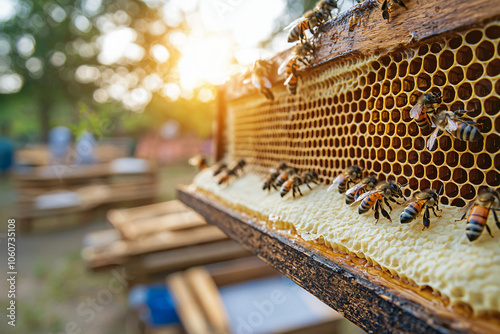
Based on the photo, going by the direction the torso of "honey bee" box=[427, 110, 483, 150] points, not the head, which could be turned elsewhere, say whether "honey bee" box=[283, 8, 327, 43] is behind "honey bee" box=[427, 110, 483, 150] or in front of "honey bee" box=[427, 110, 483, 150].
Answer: in front

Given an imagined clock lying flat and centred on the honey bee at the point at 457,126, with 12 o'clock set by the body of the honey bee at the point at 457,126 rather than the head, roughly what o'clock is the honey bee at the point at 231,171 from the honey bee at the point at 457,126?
the honey bee at the point at 231,171 is roughly at 1 o'clock from the honey bee at the point at 457,126.

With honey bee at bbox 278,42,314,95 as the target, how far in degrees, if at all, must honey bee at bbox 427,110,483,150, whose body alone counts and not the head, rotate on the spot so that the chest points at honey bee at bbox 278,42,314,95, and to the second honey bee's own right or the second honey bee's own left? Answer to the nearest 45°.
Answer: approximately 45° to the second honey bee's own right

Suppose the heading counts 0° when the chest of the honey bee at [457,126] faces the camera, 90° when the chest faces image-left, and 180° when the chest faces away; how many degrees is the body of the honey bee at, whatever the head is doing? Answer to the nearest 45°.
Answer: approximately 90°

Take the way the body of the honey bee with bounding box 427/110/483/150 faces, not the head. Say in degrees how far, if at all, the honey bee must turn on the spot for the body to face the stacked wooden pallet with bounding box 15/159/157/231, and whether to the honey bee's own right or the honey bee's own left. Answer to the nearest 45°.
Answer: approximately 45° to the honey bee's own right

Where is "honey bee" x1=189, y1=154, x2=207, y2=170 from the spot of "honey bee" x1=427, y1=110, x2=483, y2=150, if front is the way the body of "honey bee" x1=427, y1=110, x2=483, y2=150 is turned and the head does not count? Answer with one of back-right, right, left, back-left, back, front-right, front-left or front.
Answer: front-right

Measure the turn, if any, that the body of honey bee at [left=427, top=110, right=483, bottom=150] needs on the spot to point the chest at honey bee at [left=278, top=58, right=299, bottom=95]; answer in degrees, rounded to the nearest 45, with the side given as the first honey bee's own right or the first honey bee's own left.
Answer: approximately 45° to the first honey bee's own right
